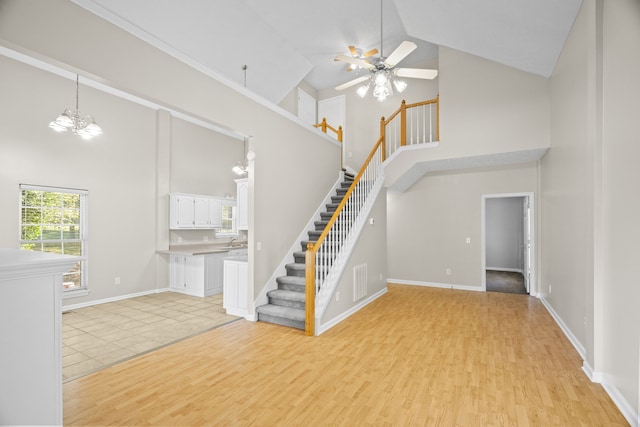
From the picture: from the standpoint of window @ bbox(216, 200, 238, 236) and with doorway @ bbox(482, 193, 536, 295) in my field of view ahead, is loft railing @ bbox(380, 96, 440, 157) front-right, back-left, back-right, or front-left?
front-right

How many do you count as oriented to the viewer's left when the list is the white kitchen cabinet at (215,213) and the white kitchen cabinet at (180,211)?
0

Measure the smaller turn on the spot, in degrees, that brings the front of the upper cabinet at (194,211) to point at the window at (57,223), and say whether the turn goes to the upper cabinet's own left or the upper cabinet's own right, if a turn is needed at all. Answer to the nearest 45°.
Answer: approximately 90° to the upper cabinet's own right

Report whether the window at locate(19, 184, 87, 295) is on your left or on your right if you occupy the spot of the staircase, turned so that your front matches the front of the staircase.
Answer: on your right

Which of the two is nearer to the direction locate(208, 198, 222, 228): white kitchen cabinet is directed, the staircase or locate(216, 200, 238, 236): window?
the staircase

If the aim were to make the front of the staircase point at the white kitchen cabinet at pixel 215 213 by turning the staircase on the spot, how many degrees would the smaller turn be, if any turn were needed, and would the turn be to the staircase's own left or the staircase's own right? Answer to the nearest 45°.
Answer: approximately 90° to the staircase's own right

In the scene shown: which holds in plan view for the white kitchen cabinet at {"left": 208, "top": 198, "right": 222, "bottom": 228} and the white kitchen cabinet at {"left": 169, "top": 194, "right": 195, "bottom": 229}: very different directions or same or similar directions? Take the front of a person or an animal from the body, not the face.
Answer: same or similar directions

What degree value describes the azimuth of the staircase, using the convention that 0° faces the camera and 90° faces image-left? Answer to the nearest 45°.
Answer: approximately 45°

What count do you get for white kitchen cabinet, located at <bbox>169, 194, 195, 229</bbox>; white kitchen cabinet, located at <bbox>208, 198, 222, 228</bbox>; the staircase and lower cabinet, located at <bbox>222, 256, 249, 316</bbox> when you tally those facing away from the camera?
0

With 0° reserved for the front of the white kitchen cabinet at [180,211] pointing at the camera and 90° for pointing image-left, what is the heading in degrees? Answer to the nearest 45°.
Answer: approximately 315°

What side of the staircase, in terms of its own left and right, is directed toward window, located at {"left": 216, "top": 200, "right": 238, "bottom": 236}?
right

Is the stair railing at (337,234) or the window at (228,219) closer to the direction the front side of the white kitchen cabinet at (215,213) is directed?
the stair railing

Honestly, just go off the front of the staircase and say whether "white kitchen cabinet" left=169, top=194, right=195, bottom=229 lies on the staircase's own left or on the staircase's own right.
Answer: on the staircase's own right

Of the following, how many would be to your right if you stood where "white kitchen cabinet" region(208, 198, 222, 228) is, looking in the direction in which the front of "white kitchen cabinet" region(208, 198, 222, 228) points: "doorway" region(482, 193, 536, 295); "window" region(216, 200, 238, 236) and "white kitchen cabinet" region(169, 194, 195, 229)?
1

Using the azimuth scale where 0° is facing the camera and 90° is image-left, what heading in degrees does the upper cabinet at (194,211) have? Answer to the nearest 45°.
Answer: approximately 315°
